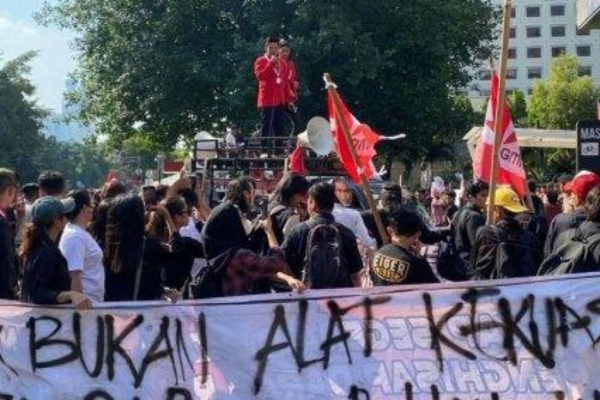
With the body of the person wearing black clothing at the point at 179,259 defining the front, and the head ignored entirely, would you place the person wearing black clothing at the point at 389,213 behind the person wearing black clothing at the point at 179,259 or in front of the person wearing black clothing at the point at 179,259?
in front

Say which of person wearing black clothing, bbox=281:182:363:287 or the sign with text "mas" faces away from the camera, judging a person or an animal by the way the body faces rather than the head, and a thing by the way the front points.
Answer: the person wearing black clothing

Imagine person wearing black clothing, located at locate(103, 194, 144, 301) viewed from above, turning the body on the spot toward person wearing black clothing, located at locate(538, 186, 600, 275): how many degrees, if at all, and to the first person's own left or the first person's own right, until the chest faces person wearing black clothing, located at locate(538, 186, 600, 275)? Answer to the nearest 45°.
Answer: approximately 90° to the first person's own right

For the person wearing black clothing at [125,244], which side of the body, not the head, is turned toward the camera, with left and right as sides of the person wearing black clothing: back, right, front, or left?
back

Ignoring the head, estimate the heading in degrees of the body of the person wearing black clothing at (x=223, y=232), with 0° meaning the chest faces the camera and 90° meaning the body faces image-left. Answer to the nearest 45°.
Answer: approximately 225°

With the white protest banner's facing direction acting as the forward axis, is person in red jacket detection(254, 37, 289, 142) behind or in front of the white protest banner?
behind

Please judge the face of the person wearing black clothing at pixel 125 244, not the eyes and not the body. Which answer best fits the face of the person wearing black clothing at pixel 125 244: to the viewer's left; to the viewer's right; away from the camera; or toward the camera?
away from the camera

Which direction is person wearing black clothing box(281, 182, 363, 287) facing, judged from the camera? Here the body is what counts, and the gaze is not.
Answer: away from the camera

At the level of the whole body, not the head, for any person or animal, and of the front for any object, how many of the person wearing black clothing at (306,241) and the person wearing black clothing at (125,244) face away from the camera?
2
